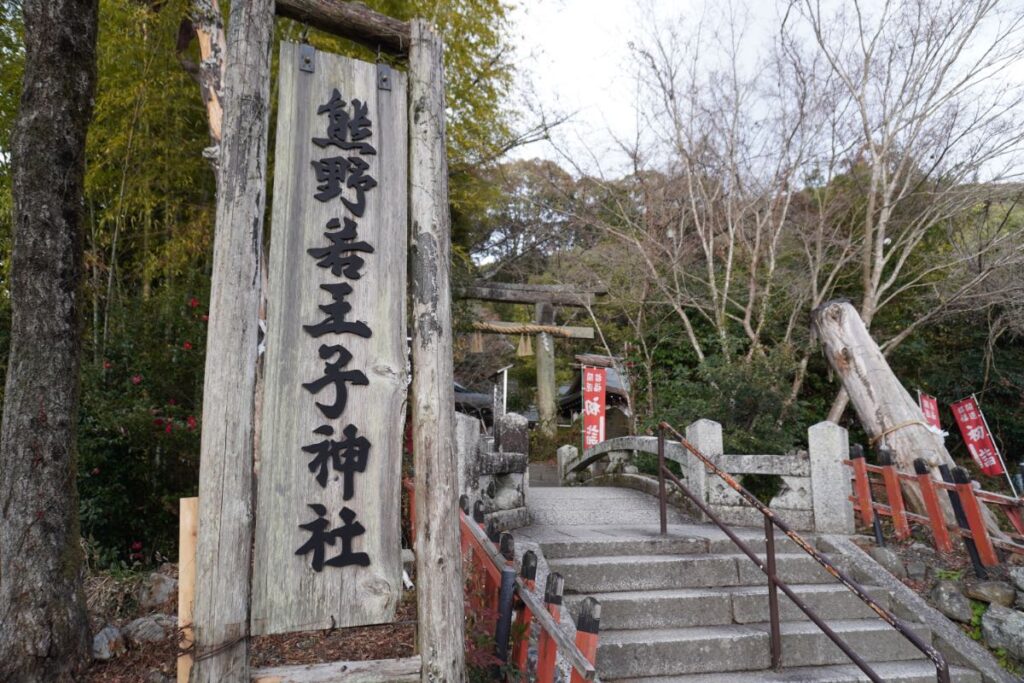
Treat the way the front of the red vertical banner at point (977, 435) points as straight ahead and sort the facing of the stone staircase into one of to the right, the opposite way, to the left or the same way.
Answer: the same way

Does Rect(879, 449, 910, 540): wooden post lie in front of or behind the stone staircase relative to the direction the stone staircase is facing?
behind

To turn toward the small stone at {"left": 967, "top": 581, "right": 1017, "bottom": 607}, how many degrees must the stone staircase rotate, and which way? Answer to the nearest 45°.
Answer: approximately 135° to its left

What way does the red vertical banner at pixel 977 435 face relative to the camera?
toward the camera

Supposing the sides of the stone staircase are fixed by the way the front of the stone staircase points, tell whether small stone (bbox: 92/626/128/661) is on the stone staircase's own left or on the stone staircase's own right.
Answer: on the stone staircase's own right

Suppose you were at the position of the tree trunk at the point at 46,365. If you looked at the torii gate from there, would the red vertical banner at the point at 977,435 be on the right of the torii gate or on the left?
right

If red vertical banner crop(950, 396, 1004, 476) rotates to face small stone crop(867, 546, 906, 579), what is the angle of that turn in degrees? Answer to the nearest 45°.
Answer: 0° — it already faces it

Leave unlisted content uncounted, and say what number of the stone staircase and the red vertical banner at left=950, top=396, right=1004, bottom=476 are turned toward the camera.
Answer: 2

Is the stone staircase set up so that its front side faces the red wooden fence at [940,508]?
no

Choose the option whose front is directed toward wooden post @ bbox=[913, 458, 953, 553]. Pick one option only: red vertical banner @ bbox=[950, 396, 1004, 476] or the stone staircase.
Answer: the red vertical banner

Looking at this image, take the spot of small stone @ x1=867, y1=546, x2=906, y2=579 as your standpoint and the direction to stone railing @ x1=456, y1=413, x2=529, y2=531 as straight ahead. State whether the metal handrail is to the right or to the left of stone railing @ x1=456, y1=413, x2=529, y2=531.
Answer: left

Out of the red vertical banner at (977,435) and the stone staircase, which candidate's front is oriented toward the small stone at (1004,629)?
the red vertical banner

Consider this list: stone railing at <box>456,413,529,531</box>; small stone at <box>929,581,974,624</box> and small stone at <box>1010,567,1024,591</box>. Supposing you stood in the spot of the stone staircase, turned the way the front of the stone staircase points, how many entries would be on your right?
1

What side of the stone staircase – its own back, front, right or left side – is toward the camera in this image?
front
